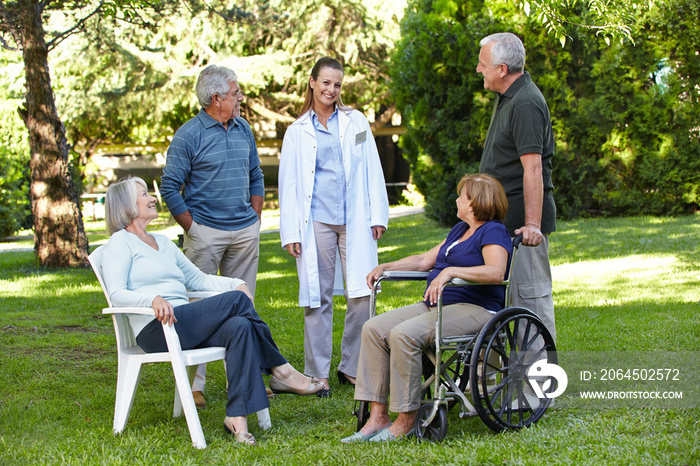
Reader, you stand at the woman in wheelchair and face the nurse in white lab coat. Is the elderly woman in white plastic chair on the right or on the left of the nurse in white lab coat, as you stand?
left

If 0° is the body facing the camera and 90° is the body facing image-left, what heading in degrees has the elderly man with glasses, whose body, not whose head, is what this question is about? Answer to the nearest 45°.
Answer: approximately 315°

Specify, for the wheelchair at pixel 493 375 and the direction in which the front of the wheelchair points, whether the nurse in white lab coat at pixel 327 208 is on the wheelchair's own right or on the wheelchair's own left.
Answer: on the wheelchair's own right

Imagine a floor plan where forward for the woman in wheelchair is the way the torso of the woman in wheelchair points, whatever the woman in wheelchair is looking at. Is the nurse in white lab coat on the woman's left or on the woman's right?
on the woman's right

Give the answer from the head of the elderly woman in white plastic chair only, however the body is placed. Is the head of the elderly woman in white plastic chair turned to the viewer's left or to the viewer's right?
to the viewer's right

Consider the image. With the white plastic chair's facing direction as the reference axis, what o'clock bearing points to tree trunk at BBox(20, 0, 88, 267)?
The tree trunk is roughly at 7 o'clock from the white plastic chair.

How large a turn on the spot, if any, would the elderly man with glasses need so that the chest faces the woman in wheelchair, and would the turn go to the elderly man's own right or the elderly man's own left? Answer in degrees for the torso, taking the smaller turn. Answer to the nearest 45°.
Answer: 0° — they already face them

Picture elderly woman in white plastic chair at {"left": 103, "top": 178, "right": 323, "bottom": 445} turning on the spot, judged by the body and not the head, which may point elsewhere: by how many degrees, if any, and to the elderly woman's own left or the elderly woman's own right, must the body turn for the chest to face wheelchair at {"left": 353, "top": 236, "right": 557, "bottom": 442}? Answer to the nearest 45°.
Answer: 0° — they already face it

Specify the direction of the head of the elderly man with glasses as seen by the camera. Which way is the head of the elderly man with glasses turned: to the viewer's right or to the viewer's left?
to the viewer's right

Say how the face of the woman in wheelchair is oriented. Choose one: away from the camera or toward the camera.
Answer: away from the camera

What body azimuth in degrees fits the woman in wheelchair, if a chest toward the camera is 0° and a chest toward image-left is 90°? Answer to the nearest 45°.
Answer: approximately 45°

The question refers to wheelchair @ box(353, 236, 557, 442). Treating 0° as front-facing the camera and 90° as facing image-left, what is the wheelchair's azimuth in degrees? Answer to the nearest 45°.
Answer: approximately 45°
